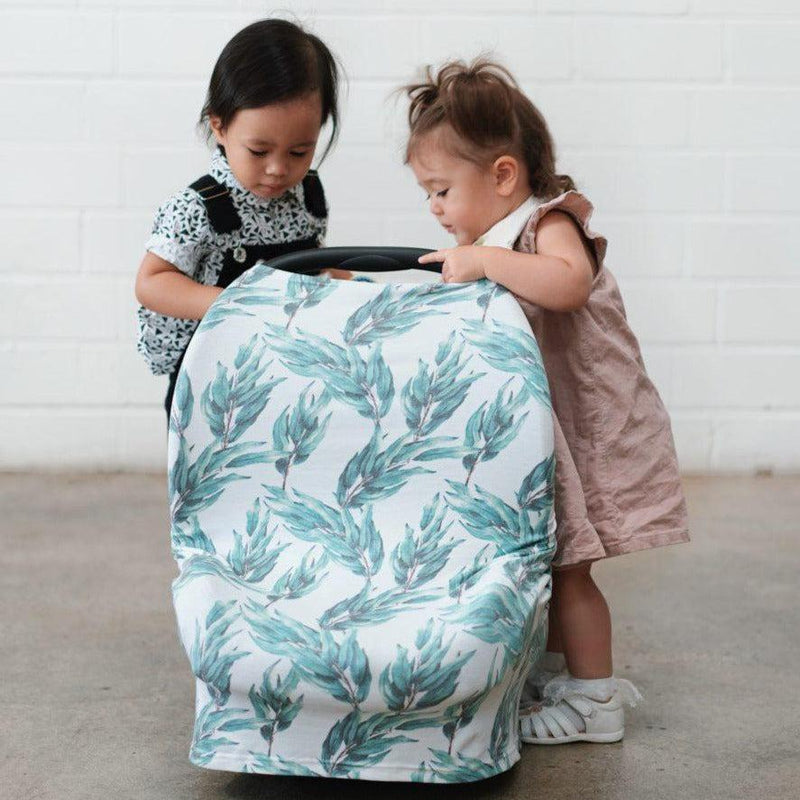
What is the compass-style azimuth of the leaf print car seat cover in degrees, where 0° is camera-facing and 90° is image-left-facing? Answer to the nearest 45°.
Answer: approximately 0°
